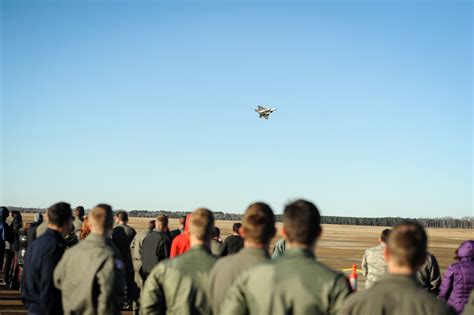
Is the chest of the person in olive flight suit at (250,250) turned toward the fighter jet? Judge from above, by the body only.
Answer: yes

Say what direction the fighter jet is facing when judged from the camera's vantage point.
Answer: facing to the right of the viewer

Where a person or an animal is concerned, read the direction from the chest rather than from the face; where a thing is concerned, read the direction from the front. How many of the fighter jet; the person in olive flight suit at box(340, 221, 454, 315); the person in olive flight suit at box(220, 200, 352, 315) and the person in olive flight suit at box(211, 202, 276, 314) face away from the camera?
3

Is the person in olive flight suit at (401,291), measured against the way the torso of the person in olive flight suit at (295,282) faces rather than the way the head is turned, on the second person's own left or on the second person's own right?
on the second person's own right

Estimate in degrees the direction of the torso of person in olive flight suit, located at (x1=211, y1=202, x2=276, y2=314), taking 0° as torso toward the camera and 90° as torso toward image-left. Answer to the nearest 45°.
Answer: approximately 180°

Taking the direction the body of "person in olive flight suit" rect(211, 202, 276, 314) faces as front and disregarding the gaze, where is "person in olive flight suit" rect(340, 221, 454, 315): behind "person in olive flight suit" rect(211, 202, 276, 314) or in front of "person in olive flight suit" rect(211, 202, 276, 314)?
behind

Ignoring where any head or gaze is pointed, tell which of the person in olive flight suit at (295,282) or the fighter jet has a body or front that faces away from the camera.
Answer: the person in olive flight suit

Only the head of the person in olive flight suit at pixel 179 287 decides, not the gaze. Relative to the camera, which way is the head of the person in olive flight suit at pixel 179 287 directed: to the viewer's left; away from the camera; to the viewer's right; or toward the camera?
away from the camera

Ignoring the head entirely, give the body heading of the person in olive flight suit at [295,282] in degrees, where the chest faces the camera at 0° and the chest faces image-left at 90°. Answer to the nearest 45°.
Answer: approximately 180°

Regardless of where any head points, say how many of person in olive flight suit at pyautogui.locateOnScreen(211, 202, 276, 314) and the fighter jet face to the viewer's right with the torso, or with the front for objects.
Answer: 1

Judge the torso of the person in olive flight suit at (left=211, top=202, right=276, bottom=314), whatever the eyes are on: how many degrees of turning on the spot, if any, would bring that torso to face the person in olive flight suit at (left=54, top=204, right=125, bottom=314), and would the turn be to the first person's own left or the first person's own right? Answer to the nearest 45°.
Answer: approximately 45° to the first person's own left
